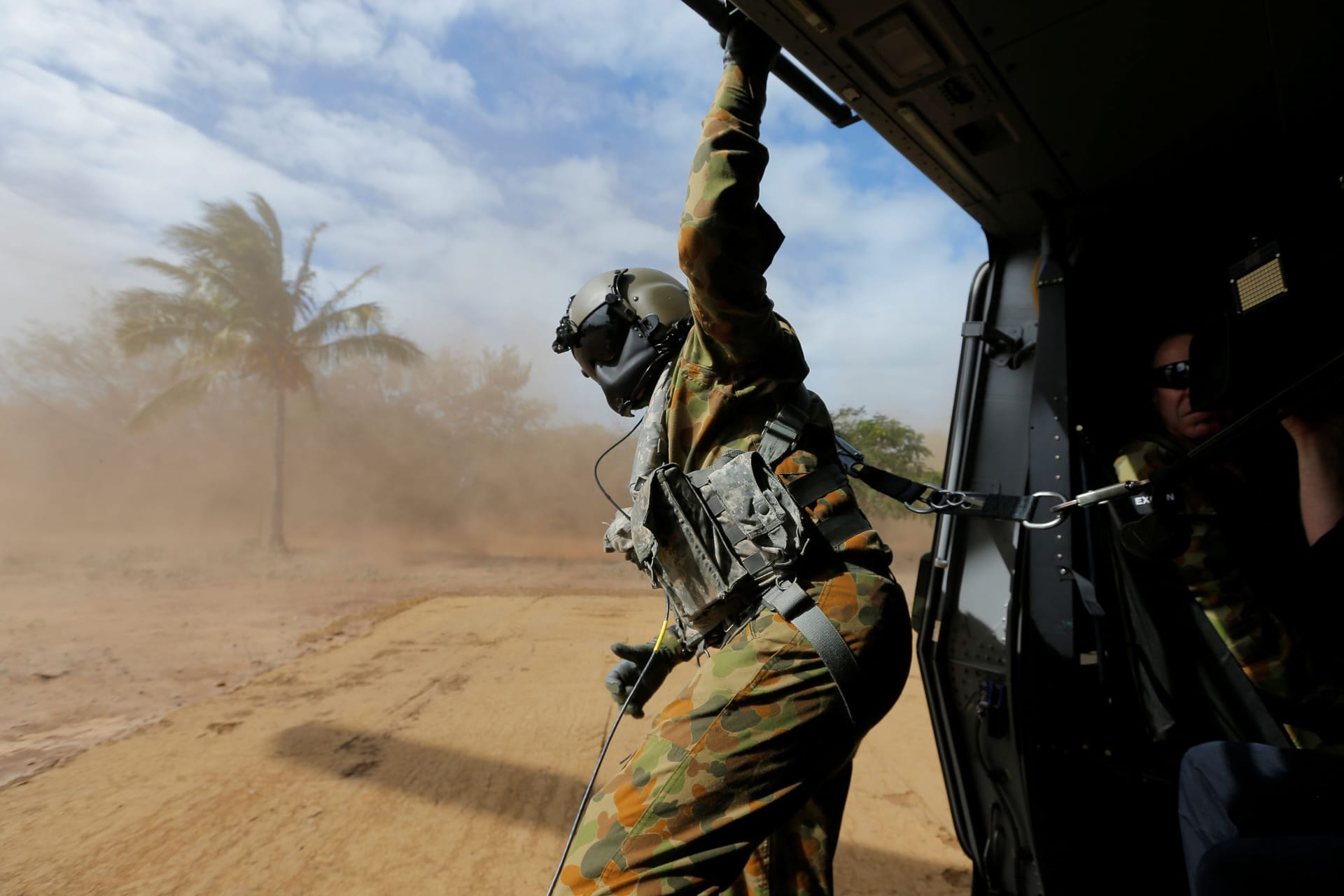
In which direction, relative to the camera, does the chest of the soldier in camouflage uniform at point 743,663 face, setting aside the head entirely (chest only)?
to the viewer's left

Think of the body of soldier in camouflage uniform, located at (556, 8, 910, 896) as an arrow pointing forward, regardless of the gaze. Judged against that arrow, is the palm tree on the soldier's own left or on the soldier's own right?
on the soldier's own right

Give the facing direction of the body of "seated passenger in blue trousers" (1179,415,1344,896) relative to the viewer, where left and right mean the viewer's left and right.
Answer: facing to the left of the viewer

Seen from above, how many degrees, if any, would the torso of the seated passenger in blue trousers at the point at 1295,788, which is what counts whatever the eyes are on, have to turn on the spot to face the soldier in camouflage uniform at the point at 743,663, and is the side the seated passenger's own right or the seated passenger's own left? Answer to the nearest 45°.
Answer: approximately 45° to the seated passenger's own left

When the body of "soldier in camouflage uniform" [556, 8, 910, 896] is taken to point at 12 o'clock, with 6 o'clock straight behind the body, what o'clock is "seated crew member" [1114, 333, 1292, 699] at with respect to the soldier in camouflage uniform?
The seated crew member is roughly at 5 o'clock from the soldier in camouflage uniform.

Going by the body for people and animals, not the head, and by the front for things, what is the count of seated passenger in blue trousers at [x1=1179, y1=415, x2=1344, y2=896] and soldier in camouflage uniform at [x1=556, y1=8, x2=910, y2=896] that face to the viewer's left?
2

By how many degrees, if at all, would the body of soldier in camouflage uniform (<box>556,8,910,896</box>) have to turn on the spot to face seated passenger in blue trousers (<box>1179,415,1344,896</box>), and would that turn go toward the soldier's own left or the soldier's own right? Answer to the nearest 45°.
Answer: approximately 180°
